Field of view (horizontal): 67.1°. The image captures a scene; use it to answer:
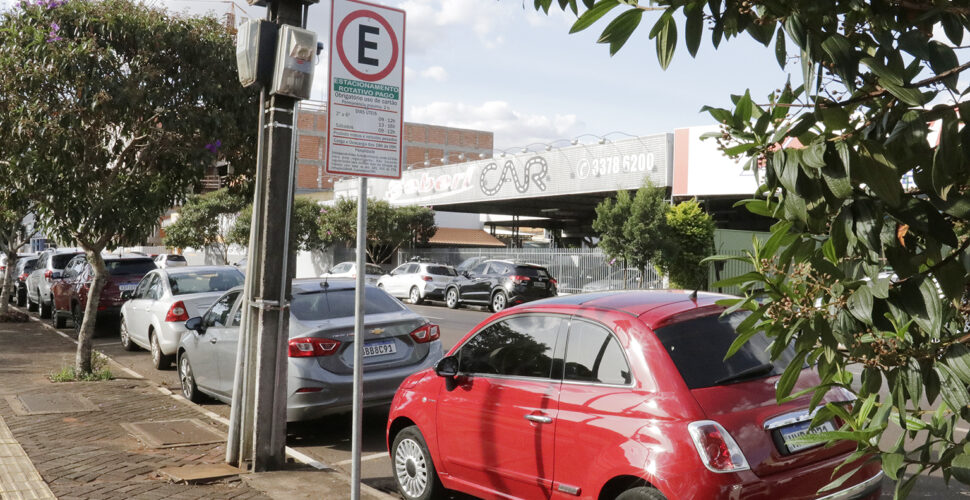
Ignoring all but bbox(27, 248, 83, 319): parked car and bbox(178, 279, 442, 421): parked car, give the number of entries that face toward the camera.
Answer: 0

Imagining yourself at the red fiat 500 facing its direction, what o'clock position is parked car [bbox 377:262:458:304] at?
The parked car is roughly at 1 o'clock from the red fiat 500.

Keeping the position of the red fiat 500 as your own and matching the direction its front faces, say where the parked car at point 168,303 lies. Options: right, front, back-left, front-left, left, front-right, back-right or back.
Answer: front

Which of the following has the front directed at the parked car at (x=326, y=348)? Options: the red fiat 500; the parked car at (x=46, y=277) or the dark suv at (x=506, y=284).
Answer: the red fiat 500

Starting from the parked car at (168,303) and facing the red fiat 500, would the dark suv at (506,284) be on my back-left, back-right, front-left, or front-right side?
back-left

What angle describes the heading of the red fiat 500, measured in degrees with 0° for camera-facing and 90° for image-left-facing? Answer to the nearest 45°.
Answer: approximately 135°

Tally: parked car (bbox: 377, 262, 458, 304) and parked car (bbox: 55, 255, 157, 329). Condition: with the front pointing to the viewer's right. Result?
0

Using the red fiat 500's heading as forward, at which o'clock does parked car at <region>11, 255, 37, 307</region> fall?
The parked car is roughly at 12 o'clock from the red fiat 500.

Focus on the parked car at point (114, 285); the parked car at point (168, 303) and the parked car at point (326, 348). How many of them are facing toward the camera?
0

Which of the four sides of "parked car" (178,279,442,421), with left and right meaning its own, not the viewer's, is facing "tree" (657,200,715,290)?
right

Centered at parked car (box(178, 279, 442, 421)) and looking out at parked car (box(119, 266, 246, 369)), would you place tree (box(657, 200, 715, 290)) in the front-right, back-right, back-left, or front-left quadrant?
front-right

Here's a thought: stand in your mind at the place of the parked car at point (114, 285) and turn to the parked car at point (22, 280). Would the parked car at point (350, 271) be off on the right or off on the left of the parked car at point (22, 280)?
right

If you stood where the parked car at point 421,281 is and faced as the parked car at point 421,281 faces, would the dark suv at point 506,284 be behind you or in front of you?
behind

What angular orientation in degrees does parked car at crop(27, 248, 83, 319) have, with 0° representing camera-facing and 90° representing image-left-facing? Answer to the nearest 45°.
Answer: approximately 135°

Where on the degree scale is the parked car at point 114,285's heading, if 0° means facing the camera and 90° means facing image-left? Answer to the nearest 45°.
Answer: approximately 135°

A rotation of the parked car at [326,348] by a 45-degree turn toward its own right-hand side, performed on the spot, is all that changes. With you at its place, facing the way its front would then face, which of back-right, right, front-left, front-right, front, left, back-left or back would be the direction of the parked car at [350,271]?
front

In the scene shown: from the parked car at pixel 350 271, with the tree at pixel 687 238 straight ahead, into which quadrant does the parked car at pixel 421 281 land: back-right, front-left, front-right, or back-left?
front-right

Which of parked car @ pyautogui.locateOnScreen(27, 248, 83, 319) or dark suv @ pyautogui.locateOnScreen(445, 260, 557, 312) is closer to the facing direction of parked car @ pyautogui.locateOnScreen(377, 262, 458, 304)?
the parked car

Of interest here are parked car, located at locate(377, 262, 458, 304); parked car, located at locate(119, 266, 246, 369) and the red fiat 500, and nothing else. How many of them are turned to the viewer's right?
0

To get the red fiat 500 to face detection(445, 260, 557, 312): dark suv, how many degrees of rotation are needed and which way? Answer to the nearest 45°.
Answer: approximately 45° to its right

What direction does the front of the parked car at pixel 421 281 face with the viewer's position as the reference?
facing away from the viewer and to the left of the viewer

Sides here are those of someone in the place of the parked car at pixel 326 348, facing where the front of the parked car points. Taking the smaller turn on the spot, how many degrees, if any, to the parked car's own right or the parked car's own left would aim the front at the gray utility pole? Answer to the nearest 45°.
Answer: approximately 135° to the parked car's own left
